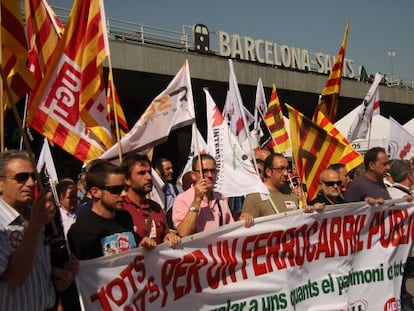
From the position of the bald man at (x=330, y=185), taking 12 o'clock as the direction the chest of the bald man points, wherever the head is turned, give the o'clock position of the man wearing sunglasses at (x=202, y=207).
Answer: The man wearing sunglasses is roughly at 3 o'clock from the bald man.

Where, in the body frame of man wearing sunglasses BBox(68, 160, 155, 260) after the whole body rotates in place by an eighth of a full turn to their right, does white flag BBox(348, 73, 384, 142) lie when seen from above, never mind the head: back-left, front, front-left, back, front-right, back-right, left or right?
back-left

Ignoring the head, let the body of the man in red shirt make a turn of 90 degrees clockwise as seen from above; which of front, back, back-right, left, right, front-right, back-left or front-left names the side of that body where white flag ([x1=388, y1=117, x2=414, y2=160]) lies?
back

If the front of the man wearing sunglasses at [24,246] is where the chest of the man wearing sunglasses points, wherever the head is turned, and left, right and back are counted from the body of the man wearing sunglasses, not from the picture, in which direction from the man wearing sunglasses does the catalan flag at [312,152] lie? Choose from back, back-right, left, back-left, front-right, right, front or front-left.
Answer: left

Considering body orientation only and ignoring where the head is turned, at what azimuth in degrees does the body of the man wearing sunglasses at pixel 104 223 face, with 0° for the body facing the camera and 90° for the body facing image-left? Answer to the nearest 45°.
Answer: approximately 315°

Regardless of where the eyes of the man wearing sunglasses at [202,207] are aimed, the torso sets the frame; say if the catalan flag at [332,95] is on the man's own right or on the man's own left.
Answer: on the man's own left

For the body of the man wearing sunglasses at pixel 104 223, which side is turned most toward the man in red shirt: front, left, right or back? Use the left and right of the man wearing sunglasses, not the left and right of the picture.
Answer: left

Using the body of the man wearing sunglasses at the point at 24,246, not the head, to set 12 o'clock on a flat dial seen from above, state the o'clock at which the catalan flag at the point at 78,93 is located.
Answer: The catalan flag is roughly at 8 o'clock from the man wearing sunglasses.

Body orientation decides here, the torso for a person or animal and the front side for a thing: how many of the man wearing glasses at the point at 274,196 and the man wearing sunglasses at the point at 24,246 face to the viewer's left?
0
